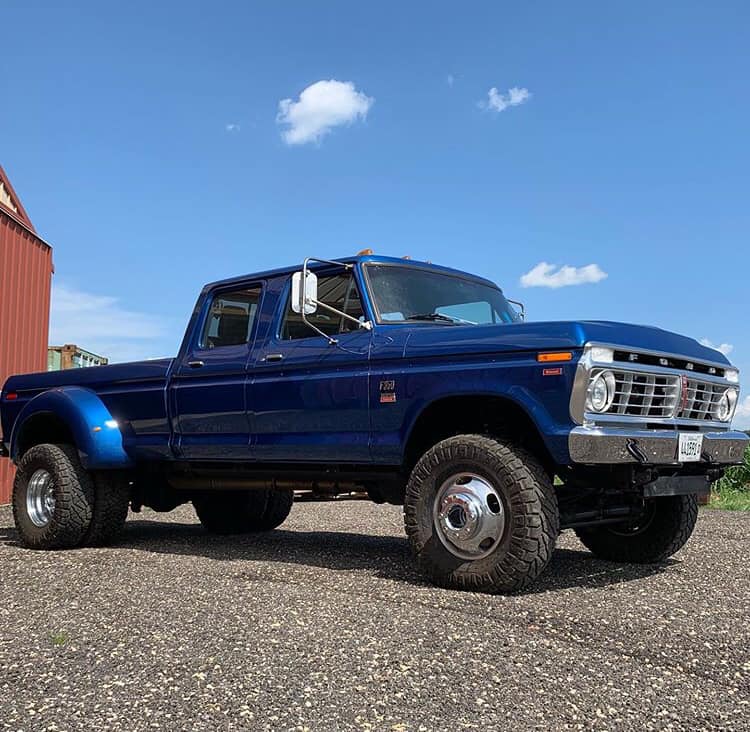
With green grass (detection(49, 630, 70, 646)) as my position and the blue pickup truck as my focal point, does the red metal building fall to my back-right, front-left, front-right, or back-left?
front-left

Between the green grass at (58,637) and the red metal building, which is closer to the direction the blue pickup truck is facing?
the green grass

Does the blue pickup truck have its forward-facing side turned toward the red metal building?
no

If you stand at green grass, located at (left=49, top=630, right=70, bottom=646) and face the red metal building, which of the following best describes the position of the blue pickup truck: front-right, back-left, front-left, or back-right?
front-right

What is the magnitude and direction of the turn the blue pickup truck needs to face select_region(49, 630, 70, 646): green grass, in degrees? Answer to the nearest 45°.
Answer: approximately 90° to its right

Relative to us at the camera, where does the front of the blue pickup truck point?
facing the viewer and to the right of the viewer
